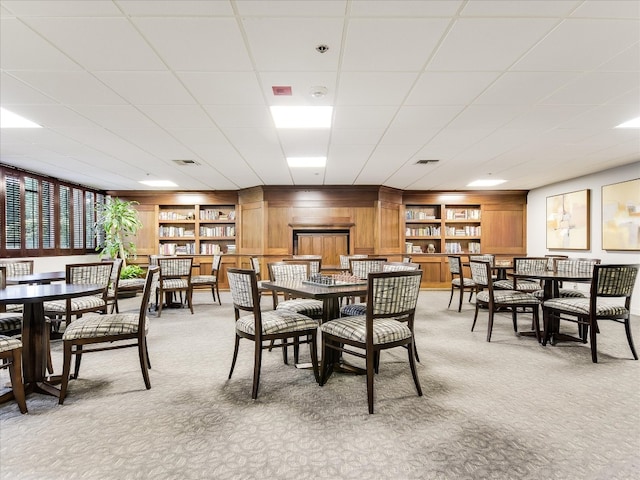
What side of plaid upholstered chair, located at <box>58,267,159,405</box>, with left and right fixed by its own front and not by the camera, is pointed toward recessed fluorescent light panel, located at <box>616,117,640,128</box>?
back

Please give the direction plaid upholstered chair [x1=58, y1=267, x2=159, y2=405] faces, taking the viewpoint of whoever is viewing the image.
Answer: facing to the left of the viewer

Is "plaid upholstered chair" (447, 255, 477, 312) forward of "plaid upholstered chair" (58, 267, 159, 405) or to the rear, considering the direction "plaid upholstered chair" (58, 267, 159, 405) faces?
to the rear

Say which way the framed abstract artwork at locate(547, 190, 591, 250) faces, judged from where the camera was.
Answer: facing the viewer and to the left of the viewer

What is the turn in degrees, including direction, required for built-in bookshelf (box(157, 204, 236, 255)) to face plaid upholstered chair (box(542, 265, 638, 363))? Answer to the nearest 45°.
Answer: approximately 45° to its left

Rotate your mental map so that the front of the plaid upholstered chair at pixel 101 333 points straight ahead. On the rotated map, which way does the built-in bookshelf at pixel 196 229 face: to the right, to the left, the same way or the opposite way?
to the left

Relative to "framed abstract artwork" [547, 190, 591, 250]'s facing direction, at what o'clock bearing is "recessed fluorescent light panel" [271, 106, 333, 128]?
The recessed fluorescent light panel is roughly at 11 o'clock from the framed abstract artwork.

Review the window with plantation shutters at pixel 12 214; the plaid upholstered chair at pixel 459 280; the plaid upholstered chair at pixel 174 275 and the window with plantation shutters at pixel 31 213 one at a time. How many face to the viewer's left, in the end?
0

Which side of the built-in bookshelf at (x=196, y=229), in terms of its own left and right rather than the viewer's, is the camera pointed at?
front

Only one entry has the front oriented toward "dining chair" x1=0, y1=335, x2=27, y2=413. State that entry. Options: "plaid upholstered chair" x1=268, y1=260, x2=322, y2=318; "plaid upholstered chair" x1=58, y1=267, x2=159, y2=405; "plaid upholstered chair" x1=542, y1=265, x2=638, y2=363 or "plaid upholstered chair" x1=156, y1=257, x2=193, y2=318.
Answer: "plaid upholstered chair" x1=58, y1=267, x2=159, y2=405

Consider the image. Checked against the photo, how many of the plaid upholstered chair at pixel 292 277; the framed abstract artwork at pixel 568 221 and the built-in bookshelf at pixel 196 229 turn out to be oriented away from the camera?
0

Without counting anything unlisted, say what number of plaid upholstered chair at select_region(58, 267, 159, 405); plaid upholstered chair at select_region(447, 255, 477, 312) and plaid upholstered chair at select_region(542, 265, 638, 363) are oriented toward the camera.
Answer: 0

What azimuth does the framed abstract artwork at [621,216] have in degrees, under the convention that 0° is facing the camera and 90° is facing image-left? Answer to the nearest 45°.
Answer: approximately 45°

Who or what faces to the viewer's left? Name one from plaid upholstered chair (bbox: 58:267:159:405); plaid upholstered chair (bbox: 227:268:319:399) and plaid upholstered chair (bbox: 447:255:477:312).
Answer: plaid upholstered chair (bbox: 58:267:159:405)

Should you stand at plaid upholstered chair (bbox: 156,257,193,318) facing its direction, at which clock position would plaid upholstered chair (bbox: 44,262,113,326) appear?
plaid upholstered chair (bbox: 44,262,113,326) is roughly at 7 o'clock from plaid upholstered chair (bbox: 156,257,193,318).

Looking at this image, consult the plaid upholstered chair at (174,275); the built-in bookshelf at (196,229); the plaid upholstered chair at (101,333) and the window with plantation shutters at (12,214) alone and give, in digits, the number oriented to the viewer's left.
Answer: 1

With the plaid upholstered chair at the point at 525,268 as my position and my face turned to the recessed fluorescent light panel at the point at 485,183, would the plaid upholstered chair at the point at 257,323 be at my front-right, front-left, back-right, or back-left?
back-left

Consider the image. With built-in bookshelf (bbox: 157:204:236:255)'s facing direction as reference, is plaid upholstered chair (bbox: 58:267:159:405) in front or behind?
in front

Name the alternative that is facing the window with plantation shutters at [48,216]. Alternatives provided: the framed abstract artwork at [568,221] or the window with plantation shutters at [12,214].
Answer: the framed abstract artwork

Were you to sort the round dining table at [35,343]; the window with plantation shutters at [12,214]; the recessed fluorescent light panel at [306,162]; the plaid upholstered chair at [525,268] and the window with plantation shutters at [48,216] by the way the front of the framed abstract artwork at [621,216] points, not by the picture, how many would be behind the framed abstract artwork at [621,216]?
0

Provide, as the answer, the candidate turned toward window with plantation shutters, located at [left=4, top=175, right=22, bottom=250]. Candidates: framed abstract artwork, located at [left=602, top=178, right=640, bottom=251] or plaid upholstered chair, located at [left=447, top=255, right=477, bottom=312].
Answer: the framed abstract artwork
